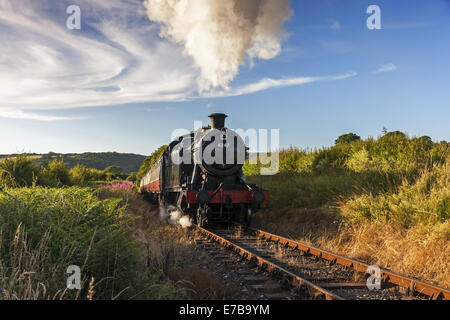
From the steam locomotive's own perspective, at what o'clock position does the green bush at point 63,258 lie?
The green bush is roughly at 2 o'clock from the steam locomotive.

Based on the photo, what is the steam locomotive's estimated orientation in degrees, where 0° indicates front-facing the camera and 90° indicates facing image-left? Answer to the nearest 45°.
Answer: approximately 315°
